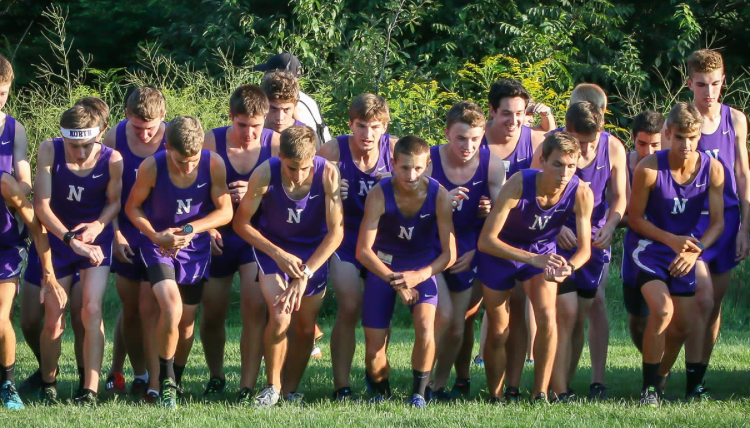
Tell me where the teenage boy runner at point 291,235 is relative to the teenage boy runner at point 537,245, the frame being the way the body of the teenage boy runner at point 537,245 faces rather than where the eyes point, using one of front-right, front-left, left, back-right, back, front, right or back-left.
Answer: back-right

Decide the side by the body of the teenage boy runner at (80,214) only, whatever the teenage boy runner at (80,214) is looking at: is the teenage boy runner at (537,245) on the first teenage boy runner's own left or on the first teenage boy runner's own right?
on the first teenage boy runner's own left

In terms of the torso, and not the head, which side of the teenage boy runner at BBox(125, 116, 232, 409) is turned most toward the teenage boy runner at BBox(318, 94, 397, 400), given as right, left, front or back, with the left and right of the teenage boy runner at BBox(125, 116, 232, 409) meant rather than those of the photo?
left

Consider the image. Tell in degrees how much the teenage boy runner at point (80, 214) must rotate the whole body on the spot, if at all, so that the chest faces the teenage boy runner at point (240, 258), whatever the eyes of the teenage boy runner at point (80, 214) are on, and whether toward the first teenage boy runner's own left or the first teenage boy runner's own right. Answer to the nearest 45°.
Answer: approximately 90° to the first teenage boy runner's own left

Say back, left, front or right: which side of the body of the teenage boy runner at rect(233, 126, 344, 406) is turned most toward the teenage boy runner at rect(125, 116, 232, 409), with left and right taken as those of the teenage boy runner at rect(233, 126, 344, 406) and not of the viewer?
right

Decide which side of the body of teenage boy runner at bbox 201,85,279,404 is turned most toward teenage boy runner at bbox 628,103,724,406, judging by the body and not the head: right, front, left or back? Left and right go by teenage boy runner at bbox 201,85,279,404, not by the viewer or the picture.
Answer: left

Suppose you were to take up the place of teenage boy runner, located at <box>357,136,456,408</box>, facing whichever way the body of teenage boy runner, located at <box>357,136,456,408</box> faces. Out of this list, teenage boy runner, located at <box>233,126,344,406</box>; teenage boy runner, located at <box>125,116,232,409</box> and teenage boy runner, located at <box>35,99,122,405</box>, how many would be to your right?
3

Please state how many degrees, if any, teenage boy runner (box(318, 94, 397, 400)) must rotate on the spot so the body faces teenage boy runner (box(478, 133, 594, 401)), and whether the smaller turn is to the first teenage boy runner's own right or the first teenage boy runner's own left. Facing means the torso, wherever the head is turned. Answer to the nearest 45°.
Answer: approximately 90° to the first teenage boy runner's own left

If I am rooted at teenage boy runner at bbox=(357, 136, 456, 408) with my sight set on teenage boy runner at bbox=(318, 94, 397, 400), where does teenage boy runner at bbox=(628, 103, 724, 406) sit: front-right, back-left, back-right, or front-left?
back-right
